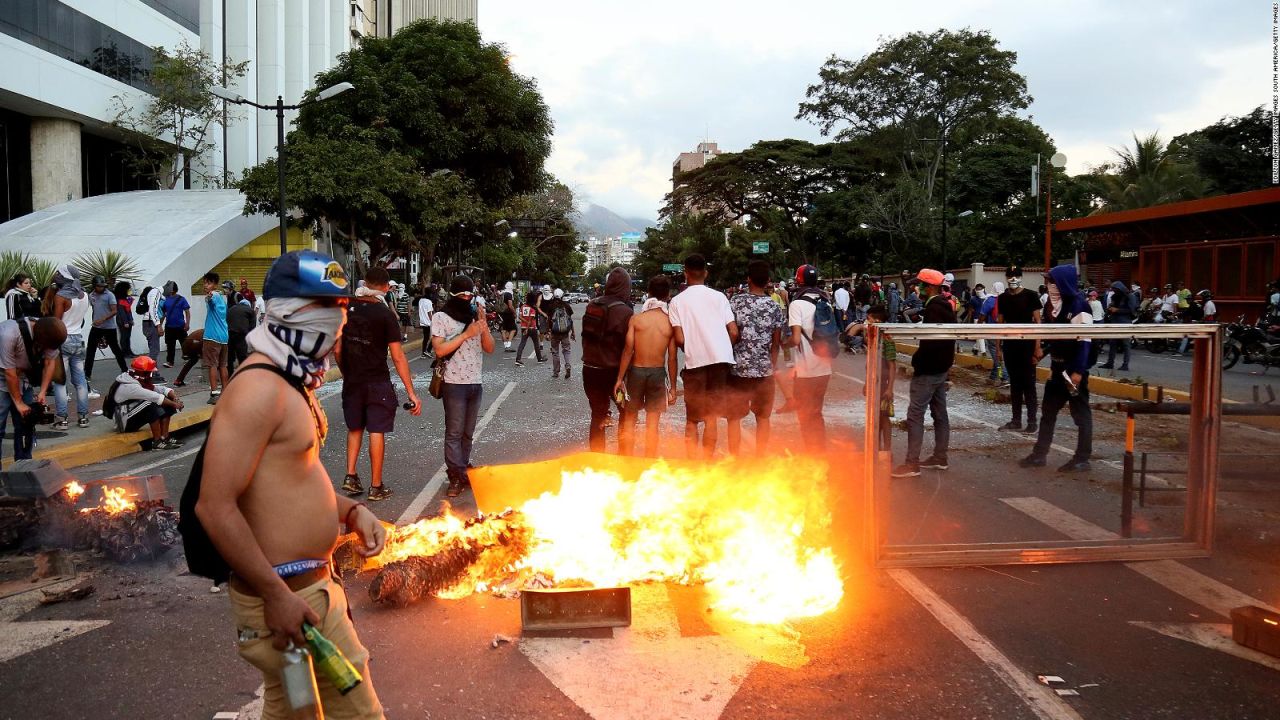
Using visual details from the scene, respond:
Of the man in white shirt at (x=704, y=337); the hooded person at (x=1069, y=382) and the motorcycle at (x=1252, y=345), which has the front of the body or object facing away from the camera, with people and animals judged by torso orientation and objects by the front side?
the man in white shirt

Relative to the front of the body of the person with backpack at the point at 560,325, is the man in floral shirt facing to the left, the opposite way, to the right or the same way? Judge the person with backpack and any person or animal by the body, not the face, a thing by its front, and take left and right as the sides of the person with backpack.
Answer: the same way

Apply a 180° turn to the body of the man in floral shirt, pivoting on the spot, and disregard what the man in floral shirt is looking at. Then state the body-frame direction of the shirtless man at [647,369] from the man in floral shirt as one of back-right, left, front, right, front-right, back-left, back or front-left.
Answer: right

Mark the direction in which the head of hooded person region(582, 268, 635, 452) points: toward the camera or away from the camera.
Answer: away from the camera

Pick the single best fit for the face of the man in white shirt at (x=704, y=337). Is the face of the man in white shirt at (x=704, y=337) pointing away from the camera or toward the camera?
away from the camera

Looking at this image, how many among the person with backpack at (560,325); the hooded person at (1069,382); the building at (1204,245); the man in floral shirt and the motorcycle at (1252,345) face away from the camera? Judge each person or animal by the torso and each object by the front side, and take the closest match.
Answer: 2

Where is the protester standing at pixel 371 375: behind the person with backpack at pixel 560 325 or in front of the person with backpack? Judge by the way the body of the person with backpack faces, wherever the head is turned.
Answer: behind

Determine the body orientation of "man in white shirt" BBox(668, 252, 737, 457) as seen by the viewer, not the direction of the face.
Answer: away from the camera

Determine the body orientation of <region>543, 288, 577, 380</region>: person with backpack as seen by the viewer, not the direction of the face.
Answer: away from the camera

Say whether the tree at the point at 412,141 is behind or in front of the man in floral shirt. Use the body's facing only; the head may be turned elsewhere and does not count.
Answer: in front

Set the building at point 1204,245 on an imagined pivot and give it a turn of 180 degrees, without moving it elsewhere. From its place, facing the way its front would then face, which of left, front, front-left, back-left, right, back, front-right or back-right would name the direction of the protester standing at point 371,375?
back-right

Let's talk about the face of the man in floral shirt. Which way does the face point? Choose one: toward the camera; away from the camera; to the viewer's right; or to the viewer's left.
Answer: away from the camera

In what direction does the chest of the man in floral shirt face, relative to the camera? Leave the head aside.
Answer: away from the camera

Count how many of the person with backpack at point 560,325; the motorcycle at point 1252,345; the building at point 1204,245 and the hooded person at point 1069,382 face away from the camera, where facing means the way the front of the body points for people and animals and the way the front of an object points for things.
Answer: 1

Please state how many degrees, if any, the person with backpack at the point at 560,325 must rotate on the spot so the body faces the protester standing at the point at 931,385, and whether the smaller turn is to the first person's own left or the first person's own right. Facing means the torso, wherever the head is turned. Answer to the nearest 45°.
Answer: approximately 180°

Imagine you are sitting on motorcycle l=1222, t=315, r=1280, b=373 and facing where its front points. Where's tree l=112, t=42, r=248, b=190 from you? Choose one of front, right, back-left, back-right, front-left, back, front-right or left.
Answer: front-right

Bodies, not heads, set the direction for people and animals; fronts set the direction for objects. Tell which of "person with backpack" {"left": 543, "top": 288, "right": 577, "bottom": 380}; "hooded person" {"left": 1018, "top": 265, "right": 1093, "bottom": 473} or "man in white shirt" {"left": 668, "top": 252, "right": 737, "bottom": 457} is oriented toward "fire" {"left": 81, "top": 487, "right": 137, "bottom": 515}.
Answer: the hooded person

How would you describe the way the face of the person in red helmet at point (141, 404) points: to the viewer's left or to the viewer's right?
to the viewer's right

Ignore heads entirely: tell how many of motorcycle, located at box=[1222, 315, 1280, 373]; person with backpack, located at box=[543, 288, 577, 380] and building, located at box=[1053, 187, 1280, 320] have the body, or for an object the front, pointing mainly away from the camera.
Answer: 1
